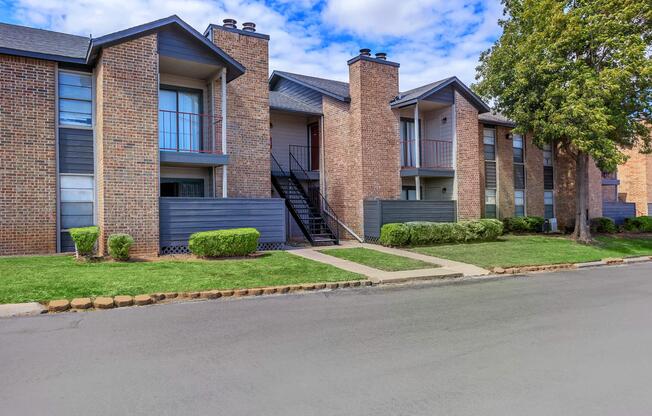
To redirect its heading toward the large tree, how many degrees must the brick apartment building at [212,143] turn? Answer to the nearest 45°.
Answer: approximately 45° to its left

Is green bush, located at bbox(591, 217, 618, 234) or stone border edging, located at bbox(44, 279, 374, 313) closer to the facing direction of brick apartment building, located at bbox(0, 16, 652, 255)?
the stone border edging

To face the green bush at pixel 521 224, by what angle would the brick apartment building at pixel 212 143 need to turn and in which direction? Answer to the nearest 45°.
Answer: approximately 90° to its left

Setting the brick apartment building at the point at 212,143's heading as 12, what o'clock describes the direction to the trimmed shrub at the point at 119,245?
The trimmed shrub is roughly at 2 o'clock from the brick apartment building.

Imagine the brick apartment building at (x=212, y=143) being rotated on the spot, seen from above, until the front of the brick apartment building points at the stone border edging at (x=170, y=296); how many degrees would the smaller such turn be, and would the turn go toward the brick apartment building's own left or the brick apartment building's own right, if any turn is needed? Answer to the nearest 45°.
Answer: approximately 45° to the brick apartment building's own right

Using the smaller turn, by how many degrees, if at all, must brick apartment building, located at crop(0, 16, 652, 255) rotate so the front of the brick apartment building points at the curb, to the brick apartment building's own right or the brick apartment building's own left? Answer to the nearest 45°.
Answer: approximately 45° to the brick apartment building's own left

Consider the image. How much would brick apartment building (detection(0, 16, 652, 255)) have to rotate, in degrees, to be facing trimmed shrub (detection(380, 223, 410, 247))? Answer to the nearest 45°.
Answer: approximately 45° to its left

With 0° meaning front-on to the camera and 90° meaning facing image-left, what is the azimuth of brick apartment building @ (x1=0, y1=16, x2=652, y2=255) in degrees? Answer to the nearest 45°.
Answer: approximately 315°

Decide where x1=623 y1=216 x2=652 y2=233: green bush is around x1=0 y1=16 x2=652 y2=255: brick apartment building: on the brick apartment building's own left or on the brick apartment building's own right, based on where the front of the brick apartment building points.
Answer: on the brick apartment building's own left

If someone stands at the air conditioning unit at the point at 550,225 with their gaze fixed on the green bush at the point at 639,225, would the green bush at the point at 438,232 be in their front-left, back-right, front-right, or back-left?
back-right

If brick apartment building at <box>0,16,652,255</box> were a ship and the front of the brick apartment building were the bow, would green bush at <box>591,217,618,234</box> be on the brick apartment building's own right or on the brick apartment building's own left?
on the brick apartment building's own left

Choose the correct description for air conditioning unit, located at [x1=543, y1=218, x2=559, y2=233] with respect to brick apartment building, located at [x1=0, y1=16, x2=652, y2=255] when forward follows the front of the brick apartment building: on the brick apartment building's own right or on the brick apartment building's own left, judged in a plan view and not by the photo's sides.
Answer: on the brick apartment building's own left
